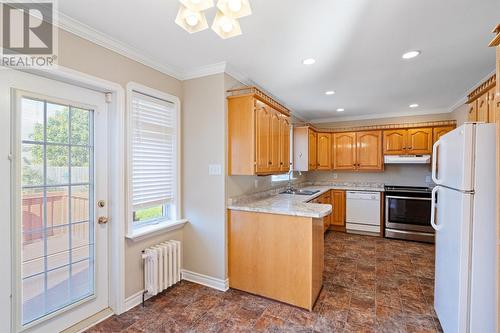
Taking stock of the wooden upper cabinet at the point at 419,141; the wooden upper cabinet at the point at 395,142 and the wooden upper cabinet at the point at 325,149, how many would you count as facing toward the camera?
3

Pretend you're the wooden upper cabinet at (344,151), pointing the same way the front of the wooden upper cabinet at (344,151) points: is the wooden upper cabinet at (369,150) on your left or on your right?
on your left

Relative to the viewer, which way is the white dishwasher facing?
toward the camera

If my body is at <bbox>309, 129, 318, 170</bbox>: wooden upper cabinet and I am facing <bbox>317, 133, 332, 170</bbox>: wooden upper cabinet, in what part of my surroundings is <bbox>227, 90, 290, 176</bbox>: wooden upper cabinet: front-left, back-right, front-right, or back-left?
back-right

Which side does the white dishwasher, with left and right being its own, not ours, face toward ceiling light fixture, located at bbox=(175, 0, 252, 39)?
front

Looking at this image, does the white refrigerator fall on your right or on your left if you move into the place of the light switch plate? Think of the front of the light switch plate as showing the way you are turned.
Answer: on your left

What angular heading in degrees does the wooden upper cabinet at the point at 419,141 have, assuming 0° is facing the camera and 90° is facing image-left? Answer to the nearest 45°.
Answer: approximately 0°

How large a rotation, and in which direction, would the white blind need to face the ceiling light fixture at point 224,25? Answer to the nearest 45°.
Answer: approximately 45° to its right

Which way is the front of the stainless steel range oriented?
toward the camera

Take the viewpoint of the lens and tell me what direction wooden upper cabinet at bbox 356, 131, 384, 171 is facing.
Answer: facing the viewer

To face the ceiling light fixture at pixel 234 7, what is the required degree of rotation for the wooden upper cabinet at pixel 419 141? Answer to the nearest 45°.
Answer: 0° — it already faces it
